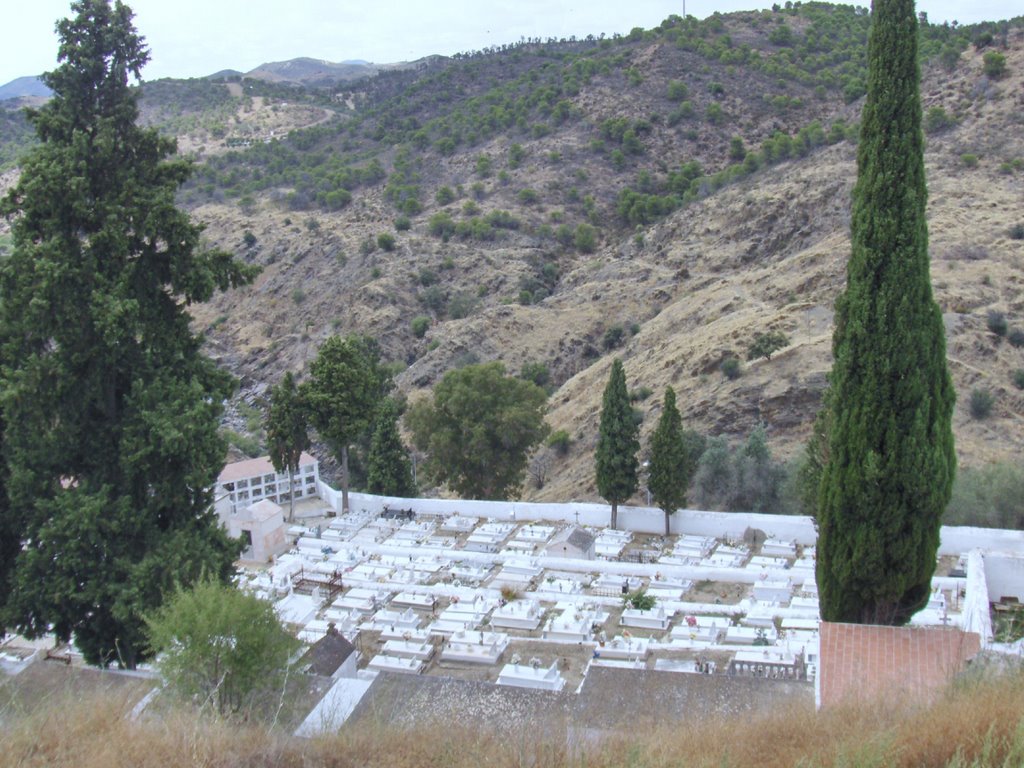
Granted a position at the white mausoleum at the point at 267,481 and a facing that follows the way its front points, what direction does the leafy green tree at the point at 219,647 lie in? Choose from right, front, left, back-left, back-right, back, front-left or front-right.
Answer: front-right

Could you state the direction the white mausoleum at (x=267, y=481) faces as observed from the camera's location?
facing the viewer and to the right of the viewer

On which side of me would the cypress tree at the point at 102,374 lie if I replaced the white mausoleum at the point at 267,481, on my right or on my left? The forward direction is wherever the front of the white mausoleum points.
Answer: on my right

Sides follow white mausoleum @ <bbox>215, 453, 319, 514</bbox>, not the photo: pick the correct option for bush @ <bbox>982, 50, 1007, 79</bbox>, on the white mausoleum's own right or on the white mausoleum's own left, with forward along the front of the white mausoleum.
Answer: on the white mausoleum's own left

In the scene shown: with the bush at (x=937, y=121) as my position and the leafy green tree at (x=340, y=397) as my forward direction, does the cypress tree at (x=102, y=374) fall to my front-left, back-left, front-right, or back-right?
front-left

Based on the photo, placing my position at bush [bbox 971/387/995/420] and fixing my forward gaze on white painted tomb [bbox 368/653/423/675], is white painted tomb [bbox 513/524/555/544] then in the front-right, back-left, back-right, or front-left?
front-right

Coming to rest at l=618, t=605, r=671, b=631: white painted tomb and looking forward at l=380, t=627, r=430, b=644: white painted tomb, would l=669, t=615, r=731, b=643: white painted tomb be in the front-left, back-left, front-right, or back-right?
back-left

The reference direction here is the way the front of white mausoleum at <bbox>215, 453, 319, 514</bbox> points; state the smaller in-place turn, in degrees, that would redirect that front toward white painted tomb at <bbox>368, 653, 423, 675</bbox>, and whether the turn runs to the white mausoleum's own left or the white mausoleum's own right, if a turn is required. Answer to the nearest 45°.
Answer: approximately 45° to the white mausoleum's own right

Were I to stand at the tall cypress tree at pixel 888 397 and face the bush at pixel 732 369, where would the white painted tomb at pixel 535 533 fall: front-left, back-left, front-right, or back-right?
front-left

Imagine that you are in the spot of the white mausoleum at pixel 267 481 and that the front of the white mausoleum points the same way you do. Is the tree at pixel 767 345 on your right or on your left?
on your left

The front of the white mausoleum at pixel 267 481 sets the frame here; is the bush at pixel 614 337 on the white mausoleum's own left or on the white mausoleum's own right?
on the white mausoleum's own left
